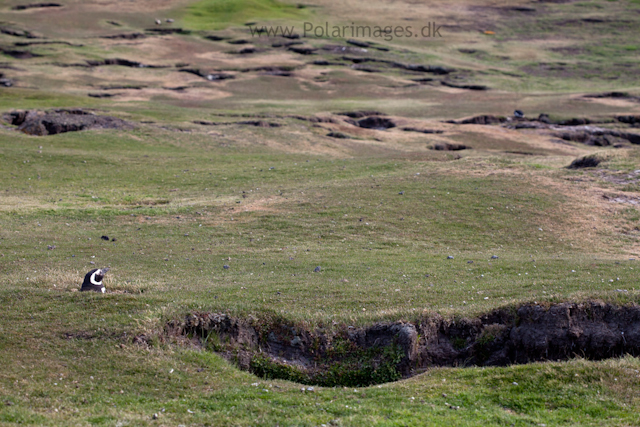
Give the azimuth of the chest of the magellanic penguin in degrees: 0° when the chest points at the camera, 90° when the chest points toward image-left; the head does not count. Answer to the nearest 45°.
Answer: approximately 270°
